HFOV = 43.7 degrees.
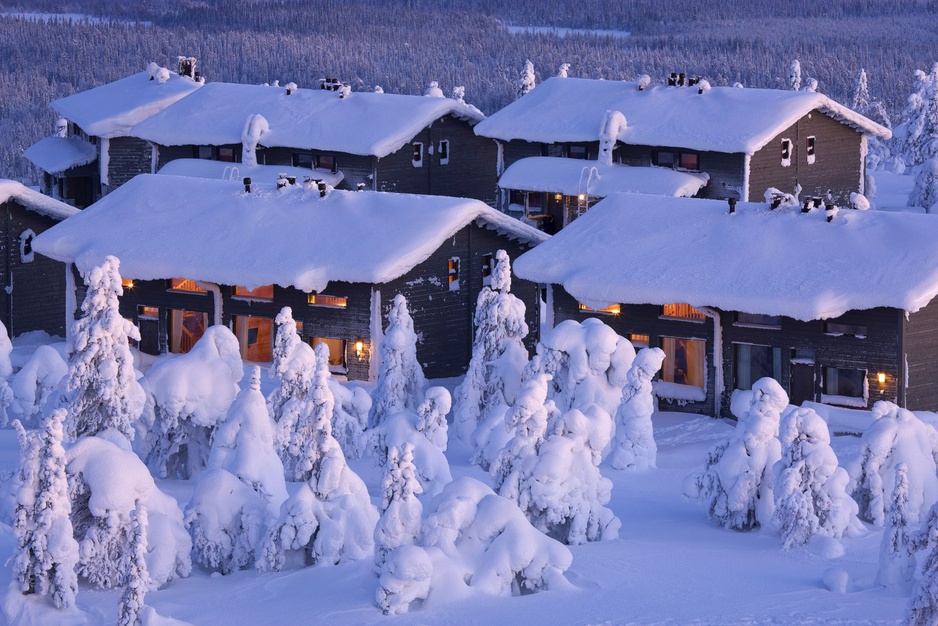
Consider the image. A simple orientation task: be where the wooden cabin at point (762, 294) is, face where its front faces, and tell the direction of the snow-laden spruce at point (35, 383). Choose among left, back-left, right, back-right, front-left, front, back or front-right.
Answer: front-right

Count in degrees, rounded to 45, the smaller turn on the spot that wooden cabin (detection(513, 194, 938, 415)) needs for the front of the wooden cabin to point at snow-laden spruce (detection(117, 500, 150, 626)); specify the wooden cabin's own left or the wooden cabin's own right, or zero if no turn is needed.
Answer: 0° — it already faces it

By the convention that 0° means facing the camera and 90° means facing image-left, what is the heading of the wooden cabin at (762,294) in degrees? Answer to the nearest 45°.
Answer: approximately 45°

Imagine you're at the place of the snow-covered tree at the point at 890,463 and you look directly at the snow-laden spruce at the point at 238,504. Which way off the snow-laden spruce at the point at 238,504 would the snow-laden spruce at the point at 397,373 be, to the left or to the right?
right

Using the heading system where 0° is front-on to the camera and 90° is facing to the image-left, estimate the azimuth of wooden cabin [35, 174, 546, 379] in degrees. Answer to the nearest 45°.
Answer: approximately 45°

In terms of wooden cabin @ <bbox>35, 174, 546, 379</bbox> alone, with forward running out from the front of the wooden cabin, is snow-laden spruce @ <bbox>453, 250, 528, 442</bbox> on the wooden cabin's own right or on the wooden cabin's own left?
on the wooden cabin's own left

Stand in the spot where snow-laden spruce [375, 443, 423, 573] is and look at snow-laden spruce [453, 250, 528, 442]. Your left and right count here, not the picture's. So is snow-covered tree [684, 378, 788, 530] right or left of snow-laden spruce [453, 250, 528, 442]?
right
